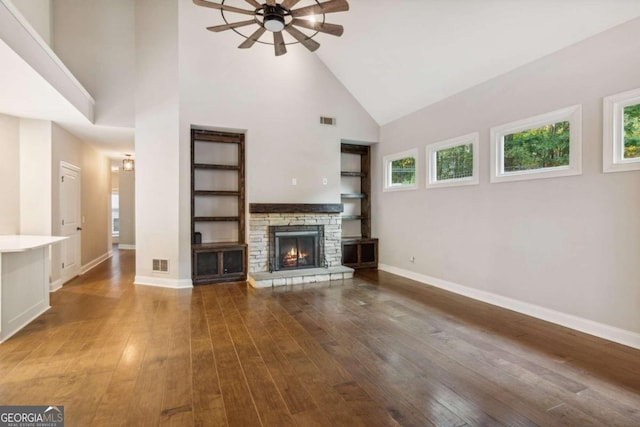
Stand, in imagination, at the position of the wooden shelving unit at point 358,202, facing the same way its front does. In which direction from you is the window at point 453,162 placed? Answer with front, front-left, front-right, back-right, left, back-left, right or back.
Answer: front-left

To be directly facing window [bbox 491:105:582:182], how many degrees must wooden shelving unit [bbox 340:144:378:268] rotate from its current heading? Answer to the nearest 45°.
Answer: approximately 45° to its left

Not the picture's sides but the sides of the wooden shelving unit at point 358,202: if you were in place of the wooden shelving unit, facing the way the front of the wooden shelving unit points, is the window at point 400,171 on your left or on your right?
on your left

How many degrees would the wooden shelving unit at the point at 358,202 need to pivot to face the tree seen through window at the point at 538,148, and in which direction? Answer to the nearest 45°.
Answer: approximately 45° to its left

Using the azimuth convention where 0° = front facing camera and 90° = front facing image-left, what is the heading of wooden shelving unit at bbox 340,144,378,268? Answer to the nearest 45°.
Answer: approximately 0°

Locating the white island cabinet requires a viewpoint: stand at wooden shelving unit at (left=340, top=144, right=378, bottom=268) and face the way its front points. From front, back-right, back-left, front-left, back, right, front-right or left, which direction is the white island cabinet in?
front-right
